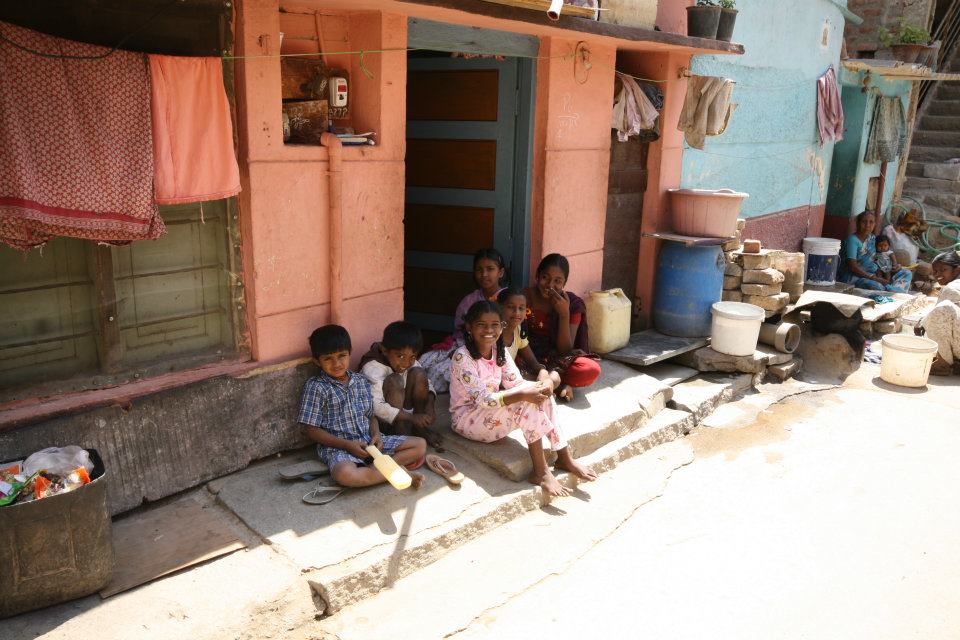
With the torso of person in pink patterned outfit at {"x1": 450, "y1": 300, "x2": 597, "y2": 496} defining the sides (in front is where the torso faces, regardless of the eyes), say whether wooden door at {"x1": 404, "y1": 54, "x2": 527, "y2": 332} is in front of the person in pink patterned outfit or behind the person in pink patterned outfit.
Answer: behind

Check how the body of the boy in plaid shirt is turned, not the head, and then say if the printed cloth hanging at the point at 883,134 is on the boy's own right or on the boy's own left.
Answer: on the boy's own left

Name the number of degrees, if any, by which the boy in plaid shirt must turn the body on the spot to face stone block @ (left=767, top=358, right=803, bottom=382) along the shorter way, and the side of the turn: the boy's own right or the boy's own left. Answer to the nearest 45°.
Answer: approximately 90° to the boy's own left

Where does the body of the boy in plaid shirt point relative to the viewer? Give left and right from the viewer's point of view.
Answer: facing the viewer and to the right of the viewer

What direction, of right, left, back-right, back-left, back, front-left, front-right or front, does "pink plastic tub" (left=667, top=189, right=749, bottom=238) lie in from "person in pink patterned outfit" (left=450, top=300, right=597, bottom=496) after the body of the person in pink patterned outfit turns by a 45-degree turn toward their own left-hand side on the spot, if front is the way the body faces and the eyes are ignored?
front-left

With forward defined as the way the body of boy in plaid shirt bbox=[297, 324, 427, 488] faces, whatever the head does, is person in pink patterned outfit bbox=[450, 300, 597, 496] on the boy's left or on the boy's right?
on the boy's left
